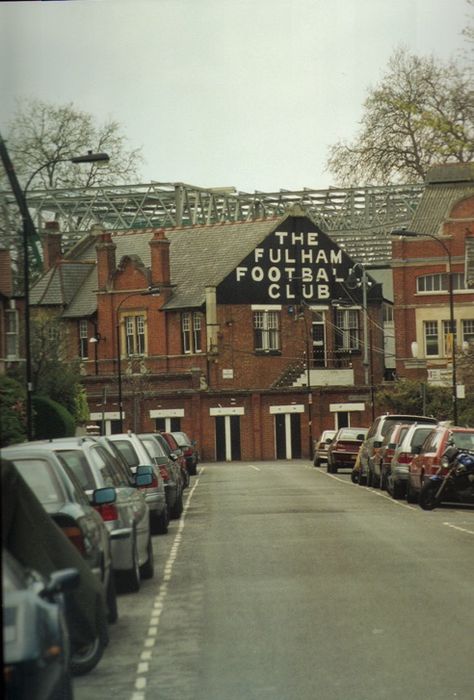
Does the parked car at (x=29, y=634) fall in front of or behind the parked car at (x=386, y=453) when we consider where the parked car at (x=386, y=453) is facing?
behind

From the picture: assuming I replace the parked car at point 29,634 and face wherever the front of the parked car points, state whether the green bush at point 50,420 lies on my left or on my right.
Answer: on my left

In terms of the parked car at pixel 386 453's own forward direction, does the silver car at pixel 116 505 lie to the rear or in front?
to the rear

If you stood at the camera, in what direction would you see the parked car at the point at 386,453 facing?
facing away from the viewer and to the right of the viewer

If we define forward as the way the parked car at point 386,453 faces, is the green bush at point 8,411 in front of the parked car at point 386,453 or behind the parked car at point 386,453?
behind

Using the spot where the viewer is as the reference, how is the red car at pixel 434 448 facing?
facing away from the viewer and to the right of the viewer

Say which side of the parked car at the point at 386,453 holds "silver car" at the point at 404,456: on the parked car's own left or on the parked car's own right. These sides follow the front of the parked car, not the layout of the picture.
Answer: on the parked car's own right

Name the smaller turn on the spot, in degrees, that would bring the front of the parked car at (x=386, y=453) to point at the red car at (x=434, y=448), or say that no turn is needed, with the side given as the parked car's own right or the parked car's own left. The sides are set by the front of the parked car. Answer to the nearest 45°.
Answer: approximately 135° to the parked car's own right
